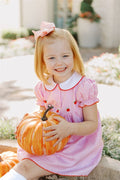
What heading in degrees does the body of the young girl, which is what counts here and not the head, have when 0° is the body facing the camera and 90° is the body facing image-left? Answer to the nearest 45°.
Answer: approximately 45°

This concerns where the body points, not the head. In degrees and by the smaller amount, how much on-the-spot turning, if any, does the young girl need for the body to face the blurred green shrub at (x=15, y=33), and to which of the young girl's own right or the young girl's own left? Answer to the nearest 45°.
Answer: approximately 135° to the young girl's own right
